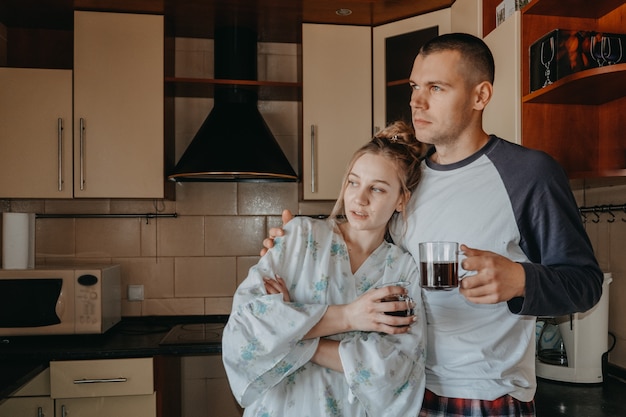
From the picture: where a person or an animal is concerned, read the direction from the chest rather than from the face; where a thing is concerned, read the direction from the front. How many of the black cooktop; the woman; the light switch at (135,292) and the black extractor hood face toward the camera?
4

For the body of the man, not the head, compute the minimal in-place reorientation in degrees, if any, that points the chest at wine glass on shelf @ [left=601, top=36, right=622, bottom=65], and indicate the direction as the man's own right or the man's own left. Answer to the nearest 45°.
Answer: approximately 180°

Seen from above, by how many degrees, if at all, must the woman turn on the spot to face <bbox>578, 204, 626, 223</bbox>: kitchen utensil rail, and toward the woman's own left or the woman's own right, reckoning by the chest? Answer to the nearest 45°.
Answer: approximately 135° to the woman's own left

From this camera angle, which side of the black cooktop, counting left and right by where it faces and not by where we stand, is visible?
front

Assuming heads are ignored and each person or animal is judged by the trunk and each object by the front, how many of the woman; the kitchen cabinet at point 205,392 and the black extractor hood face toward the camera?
3

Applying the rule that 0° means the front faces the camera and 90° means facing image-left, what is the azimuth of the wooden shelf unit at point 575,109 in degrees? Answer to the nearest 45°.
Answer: approximately 45°

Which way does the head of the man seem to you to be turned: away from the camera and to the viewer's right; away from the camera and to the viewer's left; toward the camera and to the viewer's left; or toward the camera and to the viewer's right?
toward the camera and to the viewer's left

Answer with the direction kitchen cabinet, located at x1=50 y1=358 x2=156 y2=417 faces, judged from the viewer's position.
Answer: facing the viewer

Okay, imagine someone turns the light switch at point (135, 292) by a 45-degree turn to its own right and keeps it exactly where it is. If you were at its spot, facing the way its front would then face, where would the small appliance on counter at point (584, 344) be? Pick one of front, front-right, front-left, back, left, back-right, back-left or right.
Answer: left

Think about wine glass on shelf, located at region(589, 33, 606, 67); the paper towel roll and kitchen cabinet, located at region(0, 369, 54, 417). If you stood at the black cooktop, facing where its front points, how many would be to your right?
2

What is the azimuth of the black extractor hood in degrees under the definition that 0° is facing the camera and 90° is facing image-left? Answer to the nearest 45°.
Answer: approximately 0°

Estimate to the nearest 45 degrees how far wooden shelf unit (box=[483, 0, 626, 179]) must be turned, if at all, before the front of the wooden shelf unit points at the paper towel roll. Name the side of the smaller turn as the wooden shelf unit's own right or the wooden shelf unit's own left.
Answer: approximately 45° to the wooden shelf unit's own right
